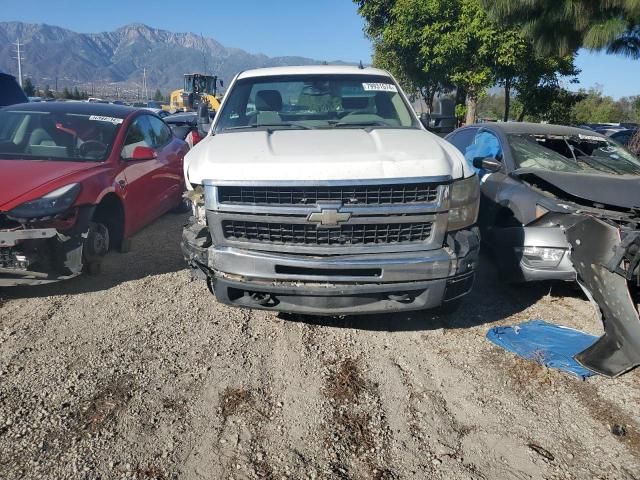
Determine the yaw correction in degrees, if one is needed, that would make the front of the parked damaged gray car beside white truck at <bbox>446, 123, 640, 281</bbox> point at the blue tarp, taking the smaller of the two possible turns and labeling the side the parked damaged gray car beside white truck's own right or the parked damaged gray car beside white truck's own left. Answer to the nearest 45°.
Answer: approximately 45° to the parked damaged gray car beside white truck's own right

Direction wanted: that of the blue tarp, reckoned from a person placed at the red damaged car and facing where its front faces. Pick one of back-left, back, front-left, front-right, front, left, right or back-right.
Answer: left

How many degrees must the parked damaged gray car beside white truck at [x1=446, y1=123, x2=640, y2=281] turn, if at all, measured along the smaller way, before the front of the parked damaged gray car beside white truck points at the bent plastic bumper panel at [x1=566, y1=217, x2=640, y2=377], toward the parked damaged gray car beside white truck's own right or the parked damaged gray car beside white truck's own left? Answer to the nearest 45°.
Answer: approximately 45° to the parked damaged gray car beside white truck's own right

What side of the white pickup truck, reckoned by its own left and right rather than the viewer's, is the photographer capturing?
front

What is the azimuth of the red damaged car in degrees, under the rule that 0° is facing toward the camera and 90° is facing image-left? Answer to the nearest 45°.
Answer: approximately 45°

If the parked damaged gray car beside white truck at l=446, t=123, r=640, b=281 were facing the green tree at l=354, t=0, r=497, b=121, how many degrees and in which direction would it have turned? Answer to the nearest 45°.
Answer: approximately 135° to its left

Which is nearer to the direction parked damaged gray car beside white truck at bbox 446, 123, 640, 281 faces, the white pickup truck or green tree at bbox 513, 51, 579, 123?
the white pickup truck

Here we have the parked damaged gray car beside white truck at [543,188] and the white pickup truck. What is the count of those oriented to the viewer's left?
0

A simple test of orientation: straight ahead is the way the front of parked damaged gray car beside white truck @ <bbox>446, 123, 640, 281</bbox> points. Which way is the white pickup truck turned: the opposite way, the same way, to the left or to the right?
the same way

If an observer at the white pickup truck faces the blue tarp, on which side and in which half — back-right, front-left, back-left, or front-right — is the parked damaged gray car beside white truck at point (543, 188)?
front-left

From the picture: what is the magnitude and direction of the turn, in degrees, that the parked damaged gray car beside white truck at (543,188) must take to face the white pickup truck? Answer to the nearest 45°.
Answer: approximately 90° to its right

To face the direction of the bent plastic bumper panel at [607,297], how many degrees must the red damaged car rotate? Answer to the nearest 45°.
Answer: approximately 90° to its left

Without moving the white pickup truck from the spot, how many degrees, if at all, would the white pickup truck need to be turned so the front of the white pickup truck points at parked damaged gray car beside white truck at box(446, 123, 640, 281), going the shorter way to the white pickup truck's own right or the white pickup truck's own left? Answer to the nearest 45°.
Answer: approximately 135° to the white pickup truck's own left

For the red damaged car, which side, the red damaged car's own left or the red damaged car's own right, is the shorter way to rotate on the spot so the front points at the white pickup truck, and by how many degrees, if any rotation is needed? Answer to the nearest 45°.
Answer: approximately 90° to the red damaged car's own left

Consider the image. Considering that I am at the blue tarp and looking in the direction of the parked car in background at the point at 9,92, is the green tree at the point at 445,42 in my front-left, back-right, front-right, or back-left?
front-right

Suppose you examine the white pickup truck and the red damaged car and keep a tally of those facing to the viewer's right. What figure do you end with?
0

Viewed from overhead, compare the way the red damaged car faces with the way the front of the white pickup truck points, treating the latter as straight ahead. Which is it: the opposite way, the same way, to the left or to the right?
the same way

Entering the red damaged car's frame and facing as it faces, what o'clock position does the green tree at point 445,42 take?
The green tree is roughly at 6 o'clock from the red damaged car.

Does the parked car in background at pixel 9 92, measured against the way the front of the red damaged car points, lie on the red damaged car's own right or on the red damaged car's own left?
on the red damaged car's own right

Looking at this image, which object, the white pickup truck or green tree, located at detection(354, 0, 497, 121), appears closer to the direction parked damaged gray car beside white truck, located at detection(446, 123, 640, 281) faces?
the white pickup truck

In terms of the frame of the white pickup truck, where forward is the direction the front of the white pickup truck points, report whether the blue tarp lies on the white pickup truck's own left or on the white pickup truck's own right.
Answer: on the white pickup truck's own left
